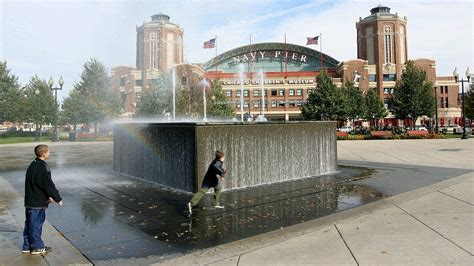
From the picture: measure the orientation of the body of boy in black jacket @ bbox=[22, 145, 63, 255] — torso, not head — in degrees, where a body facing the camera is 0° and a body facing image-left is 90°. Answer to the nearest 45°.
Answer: approximately 270°

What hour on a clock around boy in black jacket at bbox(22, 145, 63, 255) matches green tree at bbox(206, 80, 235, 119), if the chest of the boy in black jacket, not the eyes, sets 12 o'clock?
The green tree is roughly at 10 o'clock from the boy in black jacket.
